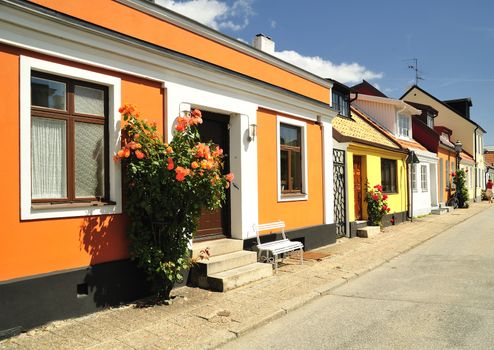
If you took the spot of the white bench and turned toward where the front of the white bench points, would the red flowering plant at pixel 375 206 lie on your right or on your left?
on your left

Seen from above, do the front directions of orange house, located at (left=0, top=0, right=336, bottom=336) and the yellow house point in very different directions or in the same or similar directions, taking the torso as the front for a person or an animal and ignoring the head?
same or similar directions

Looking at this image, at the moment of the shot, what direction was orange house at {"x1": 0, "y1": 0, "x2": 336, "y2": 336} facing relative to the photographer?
facing the viewer and to the right of the viewer

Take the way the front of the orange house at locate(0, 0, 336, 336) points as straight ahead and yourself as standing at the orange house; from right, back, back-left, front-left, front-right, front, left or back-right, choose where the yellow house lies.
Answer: left

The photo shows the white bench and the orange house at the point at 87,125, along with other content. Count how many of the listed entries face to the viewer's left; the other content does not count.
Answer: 0

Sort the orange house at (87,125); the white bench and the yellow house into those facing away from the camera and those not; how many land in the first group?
0

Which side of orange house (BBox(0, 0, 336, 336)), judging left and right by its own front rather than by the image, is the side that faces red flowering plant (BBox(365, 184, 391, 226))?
left

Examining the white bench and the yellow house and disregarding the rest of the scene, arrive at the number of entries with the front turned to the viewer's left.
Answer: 0

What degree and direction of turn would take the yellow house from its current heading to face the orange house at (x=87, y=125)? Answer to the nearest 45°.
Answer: approximately 45° to its right

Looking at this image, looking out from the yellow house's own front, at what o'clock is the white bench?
The white bench is roughly at 2 o'clock from the yellow house.
